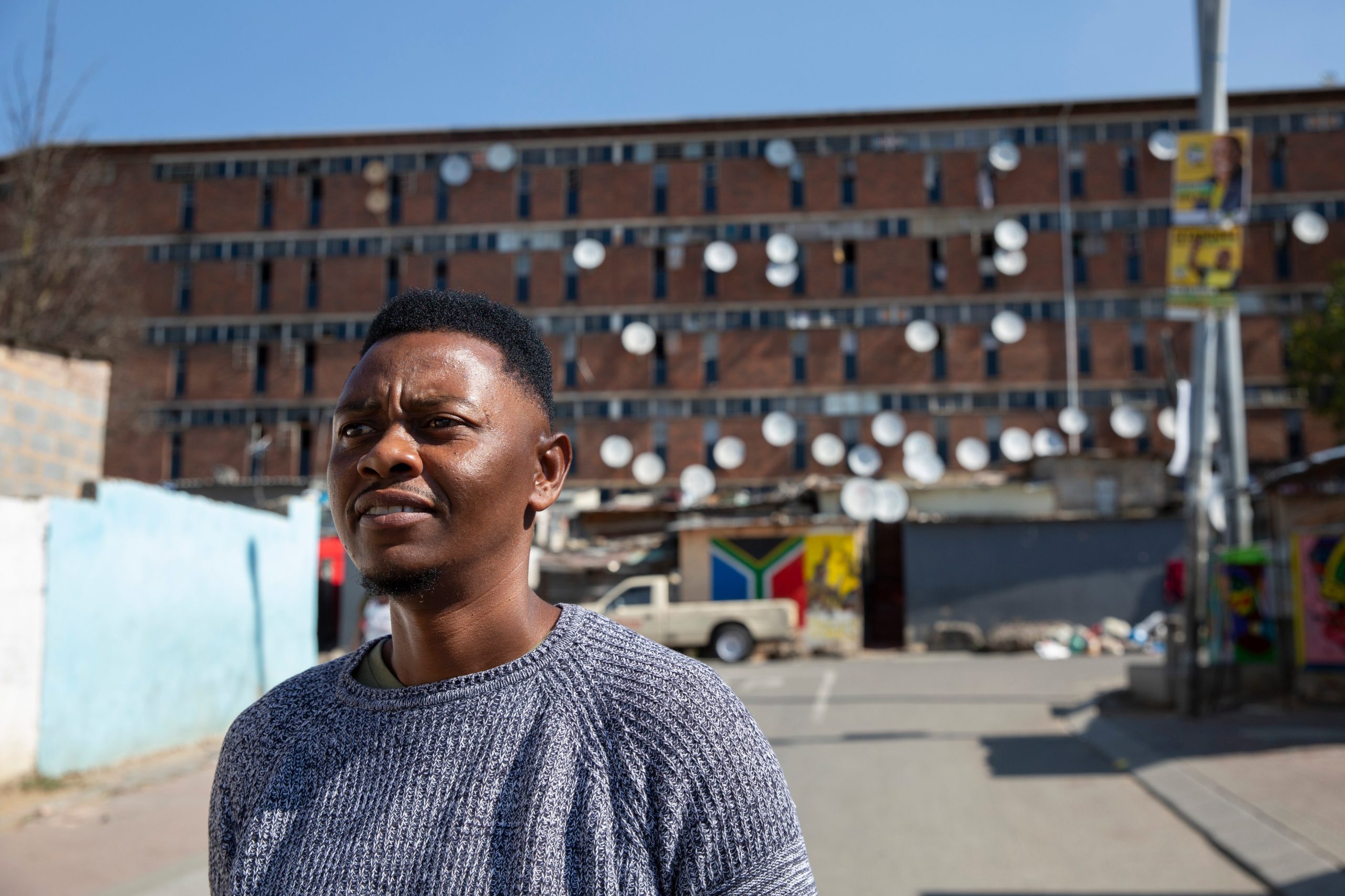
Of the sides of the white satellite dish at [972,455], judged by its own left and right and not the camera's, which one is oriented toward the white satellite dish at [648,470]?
right

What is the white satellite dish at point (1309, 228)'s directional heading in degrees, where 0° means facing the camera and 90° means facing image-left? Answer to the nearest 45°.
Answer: approximately 0°

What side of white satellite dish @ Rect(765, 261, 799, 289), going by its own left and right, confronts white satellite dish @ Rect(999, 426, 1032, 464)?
left

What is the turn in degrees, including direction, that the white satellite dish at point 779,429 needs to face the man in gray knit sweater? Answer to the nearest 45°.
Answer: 0° — it already faces them

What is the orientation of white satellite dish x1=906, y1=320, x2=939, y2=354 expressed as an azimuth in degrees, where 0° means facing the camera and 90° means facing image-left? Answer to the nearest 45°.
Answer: approximately 0°

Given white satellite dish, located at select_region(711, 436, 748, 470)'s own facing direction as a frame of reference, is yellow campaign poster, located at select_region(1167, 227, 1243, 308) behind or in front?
in front

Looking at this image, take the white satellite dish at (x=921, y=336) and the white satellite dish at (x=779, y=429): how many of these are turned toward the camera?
2

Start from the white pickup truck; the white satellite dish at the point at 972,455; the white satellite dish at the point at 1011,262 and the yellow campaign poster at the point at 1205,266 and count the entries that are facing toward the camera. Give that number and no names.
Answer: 3

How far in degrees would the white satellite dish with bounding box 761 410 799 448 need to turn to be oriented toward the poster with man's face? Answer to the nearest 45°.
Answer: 0° — it already faces it
